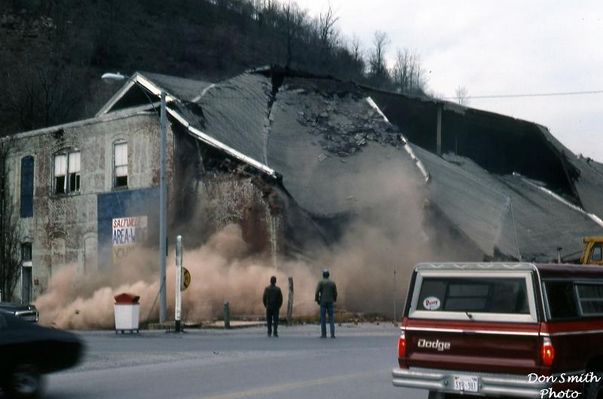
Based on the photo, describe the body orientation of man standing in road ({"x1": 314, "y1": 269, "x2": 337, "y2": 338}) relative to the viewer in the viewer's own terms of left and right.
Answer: facing away from the viewer

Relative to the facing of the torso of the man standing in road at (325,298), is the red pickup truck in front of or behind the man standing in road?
behind

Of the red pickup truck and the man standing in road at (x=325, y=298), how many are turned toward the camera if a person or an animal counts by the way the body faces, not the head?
0

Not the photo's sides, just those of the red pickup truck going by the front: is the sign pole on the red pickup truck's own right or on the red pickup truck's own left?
on the red pickup truck's own left

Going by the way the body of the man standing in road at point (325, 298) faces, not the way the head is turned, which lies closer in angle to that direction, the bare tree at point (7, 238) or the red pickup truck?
the bare tree

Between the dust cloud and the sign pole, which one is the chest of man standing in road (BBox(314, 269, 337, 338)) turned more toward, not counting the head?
the dust cloud

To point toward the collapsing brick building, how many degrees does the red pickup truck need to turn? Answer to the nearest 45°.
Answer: approximately 45° to its left

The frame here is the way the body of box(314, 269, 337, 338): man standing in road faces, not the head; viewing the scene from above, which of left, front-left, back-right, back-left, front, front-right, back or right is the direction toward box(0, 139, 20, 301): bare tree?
front-left

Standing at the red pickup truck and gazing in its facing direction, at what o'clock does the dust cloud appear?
The dust cloud is roughly at 10 o'clock from the red pickup truck.

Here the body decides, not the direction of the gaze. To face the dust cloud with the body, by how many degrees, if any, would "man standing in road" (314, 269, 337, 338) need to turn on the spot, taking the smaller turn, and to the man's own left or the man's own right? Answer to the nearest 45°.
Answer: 0° — they already face it

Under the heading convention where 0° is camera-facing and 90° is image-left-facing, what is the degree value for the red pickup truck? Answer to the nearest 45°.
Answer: approximately 225°

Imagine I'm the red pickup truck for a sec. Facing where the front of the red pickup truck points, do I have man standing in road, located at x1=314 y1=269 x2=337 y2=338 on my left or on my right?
on my left

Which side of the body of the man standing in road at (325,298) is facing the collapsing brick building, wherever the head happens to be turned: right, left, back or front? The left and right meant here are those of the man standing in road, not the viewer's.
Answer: front
